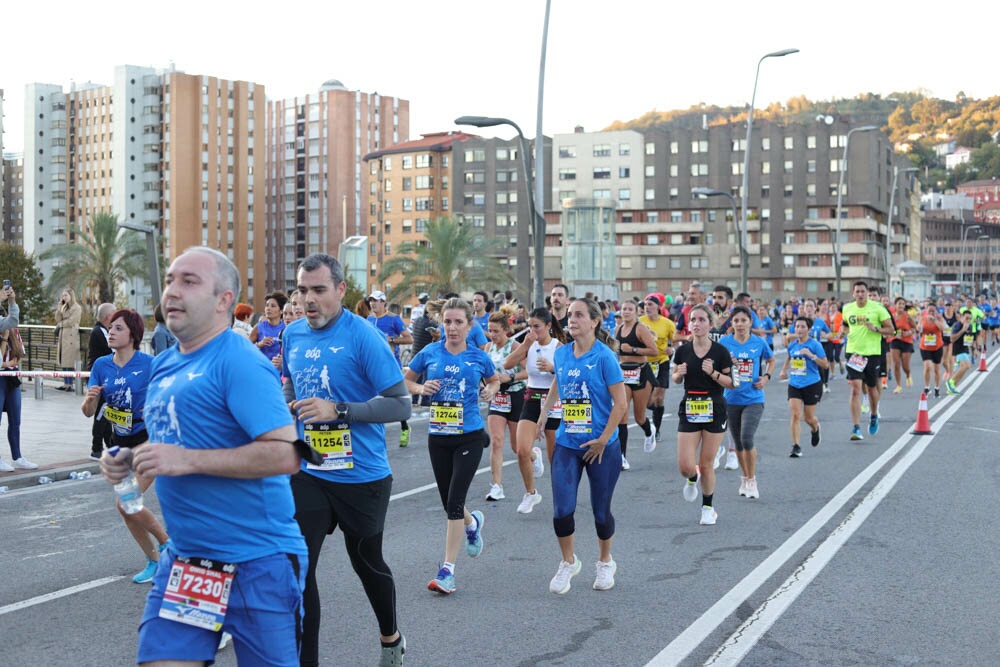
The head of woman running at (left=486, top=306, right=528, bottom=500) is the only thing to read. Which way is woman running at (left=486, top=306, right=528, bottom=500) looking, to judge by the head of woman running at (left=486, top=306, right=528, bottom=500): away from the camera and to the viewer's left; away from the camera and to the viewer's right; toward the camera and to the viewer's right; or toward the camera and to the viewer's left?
toward the camera and to the viewer's left

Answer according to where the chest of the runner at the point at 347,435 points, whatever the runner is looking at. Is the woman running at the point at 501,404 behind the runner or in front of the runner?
behind

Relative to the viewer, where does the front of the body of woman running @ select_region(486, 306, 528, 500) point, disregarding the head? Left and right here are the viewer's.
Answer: facing the viewer and to the left of the viewer

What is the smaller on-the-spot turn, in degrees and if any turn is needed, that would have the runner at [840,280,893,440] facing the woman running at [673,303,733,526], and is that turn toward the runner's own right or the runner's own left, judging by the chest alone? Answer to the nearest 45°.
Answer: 0° — they already face them

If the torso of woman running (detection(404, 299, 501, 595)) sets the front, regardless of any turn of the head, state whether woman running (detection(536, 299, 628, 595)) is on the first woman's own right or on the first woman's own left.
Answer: on the first woman's own left

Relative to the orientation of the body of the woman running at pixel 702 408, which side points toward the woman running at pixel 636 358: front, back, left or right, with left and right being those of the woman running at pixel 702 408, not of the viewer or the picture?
back

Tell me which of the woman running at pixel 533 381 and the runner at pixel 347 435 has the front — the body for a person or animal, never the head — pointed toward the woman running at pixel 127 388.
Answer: the woman running at pixel 533 381

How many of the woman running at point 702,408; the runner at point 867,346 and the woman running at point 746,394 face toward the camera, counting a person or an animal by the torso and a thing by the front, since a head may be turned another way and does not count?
3

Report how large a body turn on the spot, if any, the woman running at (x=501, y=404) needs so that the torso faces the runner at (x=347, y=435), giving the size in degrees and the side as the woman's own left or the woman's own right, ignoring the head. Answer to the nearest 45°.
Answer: approximately 45° to the woman's own left

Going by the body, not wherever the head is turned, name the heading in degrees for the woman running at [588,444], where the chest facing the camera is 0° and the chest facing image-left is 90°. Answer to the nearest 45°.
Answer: approximately 45°

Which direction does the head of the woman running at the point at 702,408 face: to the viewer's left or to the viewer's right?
to the viewer's left

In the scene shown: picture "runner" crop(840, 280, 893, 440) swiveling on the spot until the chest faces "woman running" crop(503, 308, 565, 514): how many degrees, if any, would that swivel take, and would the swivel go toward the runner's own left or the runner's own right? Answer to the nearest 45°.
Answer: approximately 45° to the runner's own right

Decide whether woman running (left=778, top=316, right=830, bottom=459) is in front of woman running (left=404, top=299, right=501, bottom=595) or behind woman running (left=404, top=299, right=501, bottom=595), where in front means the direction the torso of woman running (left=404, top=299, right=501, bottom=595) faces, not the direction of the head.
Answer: behind

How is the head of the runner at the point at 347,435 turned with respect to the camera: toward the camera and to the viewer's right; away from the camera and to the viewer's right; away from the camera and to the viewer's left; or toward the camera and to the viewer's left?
toward the camera and to the viewer's left

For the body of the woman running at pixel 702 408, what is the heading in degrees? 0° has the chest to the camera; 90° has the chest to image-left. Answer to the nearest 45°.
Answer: approximately 0°

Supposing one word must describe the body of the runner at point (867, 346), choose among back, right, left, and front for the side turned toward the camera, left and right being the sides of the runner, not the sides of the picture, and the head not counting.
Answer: front

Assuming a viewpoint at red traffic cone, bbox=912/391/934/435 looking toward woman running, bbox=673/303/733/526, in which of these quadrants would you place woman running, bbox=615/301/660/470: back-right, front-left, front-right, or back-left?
front-right

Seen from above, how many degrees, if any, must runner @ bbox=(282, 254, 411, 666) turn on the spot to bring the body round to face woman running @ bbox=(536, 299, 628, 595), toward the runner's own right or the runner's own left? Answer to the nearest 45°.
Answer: approximately 180°

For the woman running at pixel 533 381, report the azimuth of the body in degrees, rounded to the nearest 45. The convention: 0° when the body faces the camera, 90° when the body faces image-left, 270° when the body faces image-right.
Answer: approximately 45°
